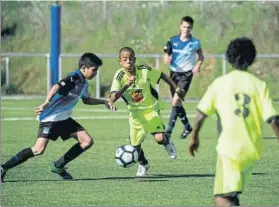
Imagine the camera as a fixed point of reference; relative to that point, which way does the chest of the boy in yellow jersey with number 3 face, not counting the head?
away from the camera

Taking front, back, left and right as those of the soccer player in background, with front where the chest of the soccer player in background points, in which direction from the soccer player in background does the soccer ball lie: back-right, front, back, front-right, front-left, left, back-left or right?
front

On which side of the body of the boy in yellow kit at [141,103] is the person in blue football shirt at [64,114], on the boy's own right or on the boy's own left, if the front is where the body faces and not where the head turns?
on the boy's own right

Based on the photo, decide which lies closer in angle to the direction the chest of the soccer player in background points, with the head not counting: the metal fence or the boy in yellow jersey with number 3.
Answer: the boy in yellow jersey with number 3

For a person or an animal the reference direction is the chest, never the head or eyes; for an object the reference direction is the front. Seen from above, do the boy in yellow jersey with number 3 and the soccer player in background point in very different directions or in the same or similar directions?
very different directions

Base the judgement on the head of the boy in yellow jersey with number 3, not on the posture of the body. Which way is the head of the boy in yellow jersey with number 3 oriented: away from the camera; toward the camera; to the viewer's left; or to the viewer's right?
away from the camera

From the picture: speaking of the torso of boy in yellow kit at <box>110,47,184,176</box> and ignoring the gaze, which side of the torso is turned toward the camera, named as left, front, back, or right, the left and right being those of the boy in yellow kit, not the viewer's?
front

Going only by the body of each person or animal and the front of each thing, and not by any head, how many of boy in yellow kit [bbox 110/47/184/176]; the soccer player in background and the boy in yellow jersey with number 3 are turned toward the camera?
2

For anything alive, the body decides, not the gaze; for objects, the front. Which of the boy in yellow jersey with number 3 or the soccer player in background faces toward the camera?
the soccer player in background

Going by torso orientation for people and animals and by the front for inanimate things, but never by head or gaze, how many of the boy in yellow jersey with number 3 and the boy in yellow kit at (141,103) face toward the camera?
1

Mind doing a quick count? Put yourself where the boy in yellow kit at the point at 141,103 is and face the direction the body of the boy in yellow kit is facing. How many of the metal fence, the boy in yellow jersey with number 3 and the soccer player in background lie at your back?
2

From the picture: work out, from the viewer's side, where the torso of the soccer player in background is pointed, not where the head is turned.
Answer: toward the camera

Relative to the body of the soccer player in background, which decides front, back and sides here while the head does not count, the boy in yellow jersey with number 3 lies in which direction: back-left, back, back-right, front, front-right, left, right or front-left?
front

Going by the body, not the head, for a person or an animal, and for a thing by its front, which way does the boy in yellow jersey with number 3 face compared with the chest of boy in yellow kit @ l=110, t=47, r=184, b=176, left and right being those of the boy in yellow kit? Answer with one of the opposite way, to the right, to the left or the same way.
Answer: the opposite way

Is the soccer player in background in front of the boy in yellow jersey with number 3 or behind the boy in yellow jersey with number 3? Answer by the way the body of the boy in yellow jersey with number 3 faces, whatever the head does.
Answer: in front

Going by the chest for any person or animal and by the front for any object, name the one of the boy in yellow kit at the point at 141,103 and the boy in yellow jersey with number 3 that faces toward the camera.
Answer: the boy in yellow kit

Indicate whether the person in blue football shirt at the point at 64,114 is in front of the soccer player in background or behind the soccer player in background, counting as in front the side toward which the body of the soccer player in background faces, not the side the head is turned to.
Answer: in front
